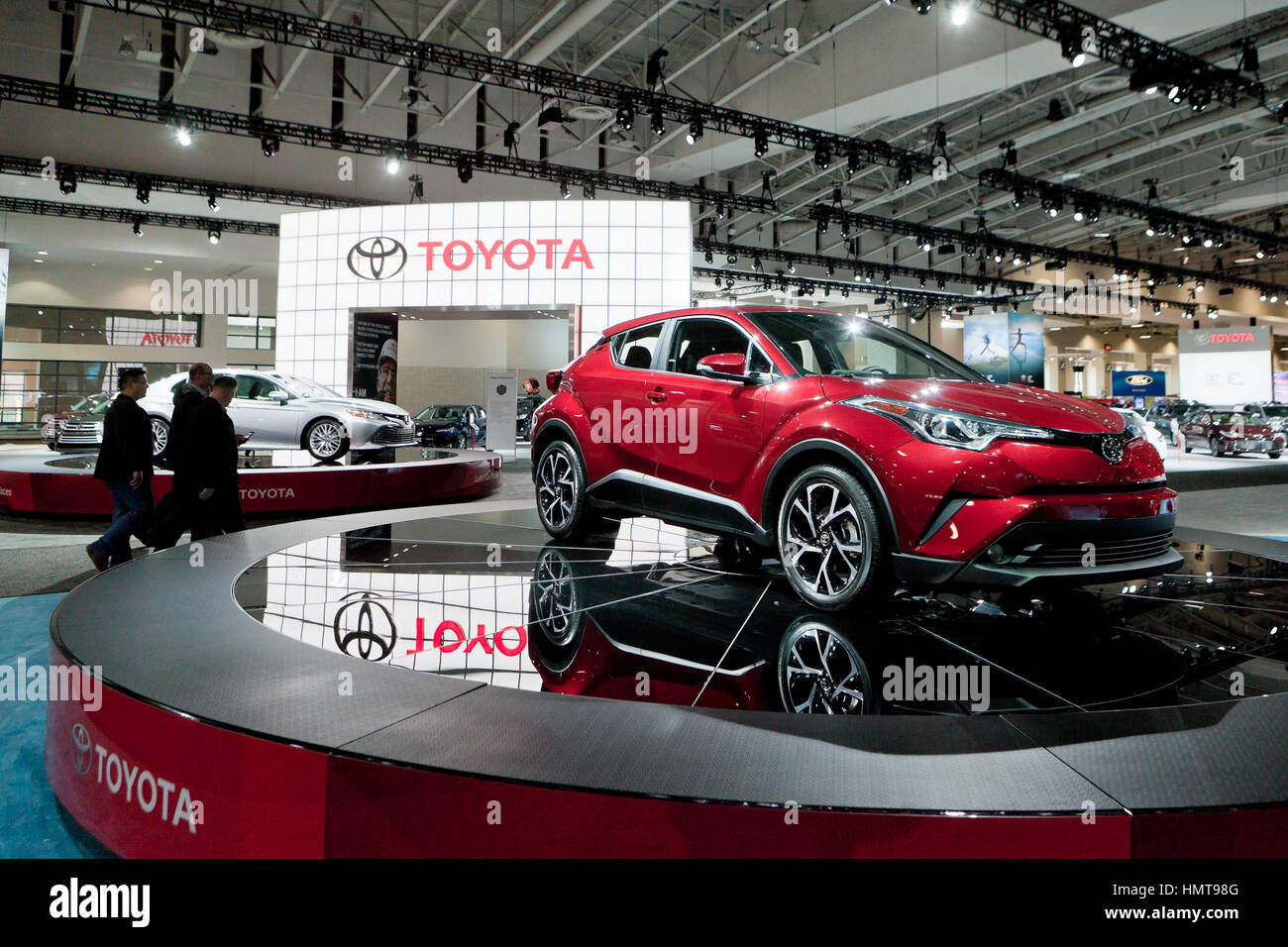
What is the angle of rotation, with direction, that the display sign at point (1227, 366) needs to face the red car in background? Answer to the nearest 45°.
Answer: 0° — it already faces it

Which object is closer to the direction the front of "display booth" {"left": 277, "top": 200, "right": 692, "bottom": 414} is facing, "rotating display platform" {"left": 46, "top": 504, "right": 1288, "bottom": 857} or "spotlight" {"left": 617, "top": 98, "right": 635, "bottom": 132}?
the rotating display platform

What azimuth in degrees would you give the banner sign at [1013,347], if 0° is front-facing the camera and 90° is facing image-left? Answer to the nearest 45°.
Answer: approximately 0°

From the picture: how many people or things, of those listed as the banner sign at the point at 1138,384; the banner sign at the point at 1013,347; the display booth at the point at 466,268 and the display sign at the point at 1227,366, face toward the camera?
4

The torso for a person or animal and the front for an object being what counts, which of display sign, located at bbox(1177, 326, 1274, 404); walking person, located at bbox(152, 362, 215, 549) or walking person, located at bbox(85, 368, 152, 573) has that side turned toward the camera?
the display sign

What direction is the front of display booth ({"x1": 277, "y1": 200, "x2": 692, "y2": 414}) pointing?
toward the camera

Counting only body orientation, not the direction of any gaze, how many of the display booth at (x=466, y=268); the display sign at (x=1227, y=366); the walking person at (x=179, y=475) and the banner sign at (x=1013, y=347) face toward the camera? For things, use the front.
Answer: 3

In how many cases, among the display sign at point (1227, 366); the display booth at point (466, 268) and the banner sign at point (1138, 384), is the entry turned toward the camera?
3

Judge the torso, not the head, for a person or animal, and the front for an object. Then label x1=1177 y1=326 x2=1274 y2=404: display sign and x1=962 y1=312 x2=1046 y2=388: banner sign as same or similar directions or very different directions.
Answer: same or similar directions

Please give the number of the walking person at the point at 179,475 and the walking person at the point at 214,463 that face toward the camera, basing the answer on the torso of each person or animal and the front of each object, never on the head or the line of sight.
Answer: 0

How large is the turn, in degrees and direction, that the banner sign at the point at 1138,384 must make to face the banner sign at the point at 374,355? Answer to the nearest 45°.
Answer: approximately 45° to its right

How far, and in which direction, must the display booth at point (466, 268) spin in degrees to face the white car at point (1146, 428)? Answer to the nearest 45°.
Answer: approximately 90° to its left

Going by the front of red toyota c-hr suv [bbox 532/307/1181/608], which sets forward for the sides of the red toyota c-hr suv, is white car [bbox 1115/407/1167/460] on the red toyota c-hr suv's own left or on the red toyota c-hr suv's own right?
on the red toyota c-hr suv's own left

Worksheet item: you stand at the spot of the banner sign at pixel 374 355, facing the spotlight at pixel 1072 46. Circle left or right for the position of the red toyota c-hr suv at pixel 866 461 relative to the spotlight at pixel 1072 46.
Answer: right

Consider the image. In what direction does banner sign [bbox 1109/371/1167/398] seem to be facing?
toward the camera

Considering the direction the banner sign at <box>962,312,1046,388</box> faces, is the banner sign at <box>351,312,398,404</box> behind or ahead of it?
ahead

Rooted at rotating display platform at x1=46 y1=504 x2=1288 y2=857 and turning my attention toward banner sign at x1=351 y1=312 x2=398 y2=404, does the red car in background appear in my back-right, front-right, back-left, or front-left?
front-right
